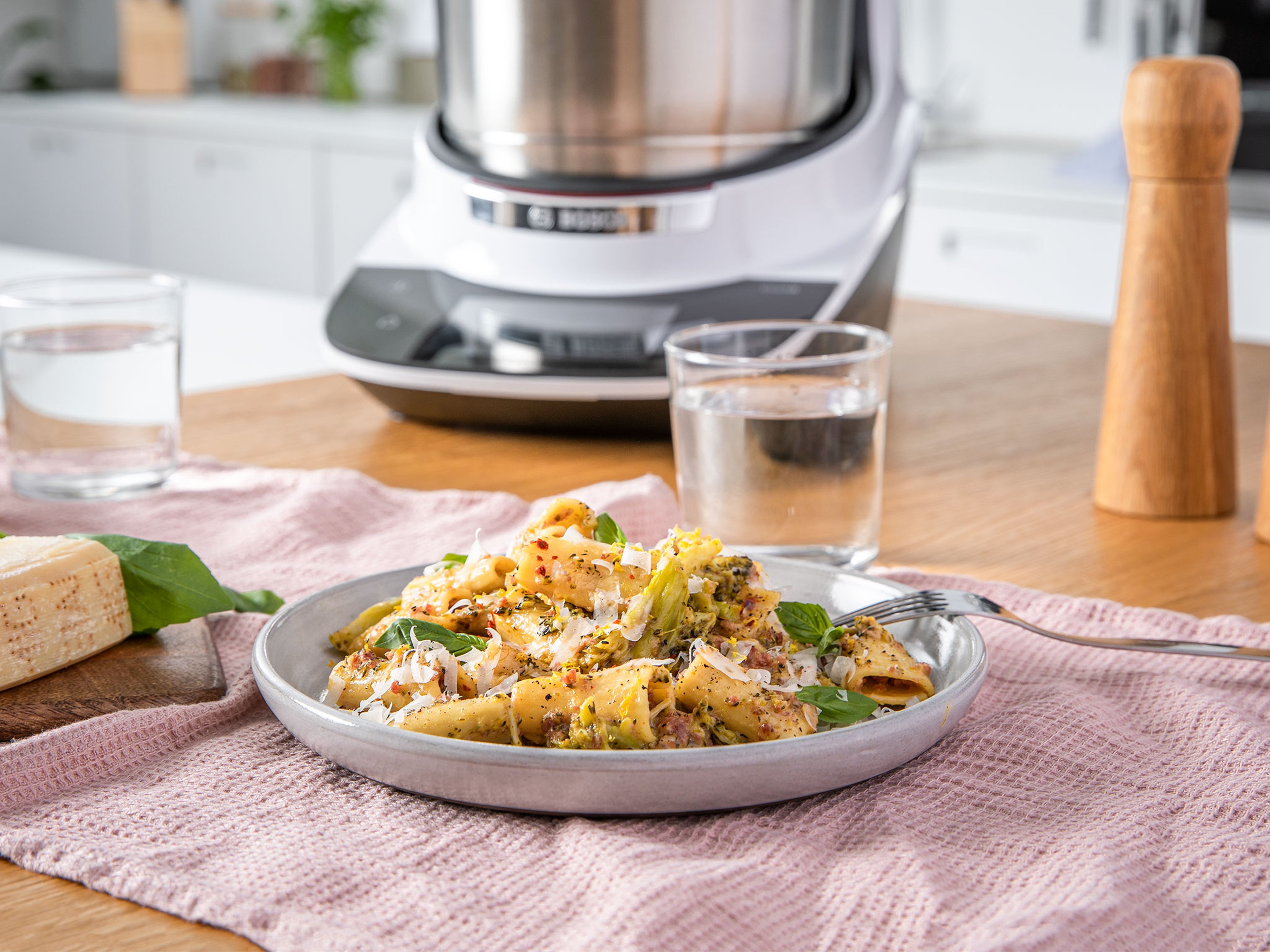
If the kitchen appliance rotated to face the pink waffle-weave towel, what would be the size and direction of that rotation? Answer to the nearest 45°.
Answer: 0° — it already faces it

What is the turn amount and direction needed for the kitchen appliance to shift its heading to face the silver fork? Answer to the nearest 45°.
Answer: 0° — it already faces it

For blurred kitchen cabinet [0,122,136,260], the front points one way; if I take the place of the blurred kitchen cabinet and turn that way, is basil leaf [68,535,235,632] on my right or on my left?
on my left

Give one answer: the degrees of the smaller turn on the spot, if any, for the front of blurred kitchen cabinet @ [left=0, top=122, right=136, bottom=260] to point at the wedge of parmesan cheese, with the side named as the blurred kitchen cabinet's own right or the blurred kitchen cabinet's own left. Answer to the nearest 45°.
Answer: approximately 45° to the blurred kitchen cabinet's own left

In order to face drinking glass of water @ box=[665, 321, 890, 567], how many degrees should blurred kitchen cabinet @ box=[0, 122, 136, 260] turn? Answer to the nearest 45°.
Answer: approximately 45° to its left

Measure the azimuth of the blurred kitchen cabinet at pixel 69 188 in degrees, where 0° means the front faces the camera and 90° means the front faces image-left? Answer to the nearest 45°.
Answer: approximately 45°

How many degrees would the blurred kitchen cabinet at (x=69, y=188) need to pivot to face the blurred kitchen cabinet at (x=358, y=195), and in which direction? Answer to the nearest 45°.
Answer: approximately 90° to its left
